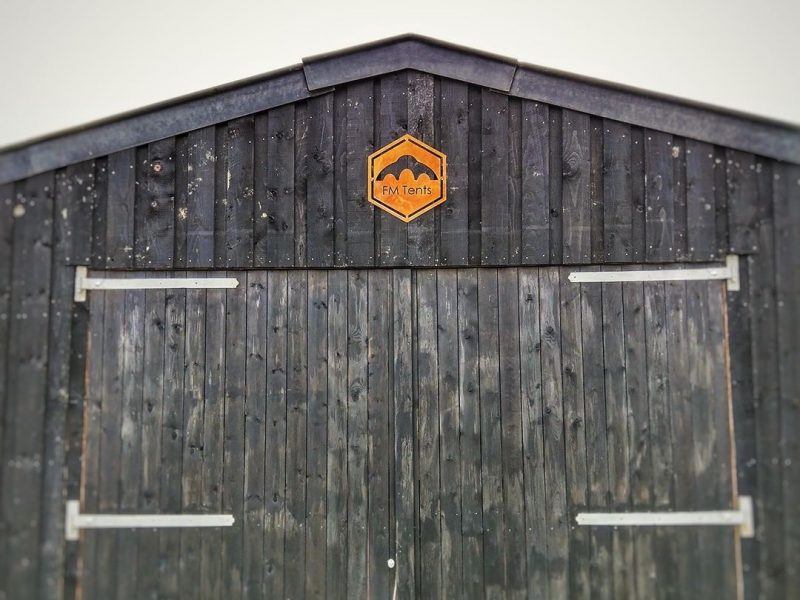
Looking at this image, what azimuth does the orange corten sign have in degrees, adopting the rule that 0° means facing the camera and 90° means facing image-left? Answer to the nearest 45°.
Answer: approximately 0°
